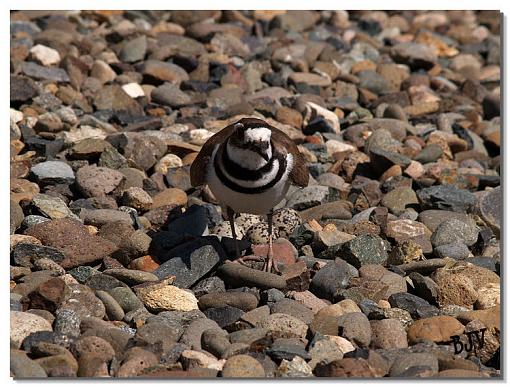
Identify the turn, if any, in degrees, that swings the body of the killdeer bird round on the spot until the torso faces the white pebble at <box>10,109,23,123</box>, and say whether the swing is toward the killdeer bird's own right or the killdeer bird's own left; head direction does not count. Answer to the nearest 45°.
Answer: approximately 135° to the killdeer bird's own right

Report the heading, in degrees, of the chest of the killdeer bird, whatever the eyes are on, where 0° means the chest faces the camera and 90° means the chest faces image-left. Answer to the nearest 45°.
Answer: approximately 0°

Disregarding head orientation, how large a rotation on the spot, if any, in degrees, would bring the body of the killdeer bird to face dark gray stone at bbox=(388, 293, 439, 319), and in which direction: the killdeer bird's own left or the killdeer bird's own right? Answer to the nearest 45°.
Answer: approximately 90° to the killdeer bird's own left

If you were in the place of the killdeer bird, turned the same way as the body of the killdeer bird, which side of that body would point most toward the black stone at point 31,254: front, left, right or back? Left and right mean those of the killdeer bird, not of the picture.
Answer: right

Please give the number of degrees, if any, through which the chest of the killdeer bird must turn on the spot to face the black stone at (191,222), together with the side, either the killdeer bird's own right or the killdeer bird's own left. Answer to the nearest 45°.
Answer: approximately 135° to the killdeer bird's own right

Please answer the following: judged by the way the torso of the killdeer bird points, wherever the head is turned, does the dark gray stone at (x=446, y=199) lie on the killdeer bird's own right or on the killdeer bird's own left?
on the killdeer bird's own left

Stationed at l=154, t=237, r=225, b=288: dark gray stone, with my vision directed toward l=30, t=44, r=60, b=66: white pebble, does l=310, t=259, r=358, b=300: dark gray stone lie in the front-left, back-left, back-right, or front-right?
back-right
